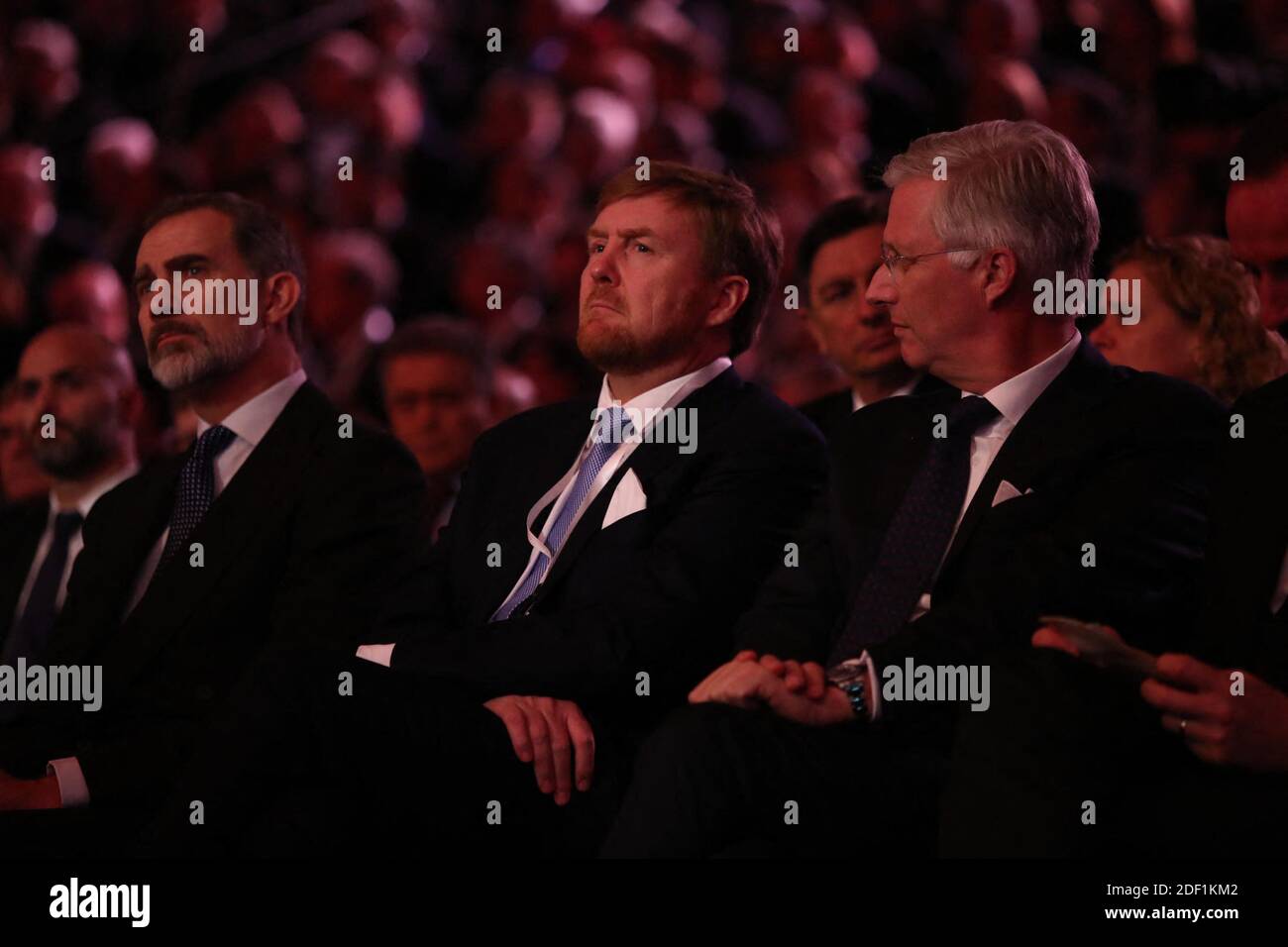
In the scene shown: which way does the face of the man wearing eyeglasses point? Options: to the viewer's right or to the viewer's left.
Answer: to the viewer's left

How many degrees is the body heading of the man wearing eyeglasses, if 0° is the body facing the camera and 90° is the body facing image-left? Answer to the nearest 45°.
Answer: approximately 45°
